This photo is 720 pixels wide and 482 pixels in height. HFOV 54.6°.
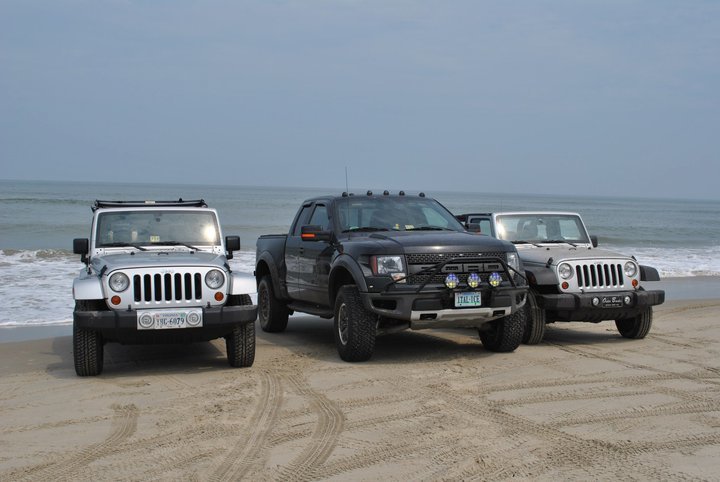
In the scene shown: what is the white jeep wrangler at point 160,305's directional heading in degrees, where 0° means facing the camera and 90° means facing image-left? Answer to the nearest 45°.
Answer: approximately 0°
